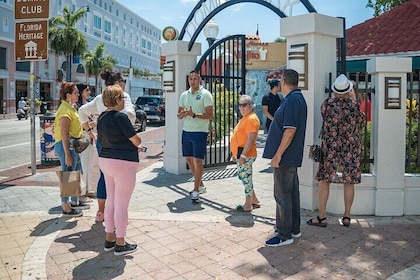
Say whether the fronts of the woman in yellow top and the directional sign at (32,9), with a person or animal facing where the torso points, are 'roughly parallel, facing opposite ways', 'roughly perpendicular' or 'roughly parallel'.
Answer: roughly perpendicular

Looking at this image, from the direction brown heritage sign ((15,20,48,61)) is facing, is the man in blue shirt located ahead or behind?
ahead

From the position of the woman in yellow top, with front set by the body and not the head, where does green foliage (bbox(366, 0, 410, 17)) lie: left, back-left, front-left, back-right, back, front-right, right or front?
front-left

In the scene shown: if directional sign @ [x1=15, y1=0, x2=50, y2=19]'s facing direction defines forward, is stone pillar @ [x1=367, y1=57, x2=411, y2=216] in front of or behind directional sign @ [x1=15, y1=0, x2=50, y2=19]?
in front

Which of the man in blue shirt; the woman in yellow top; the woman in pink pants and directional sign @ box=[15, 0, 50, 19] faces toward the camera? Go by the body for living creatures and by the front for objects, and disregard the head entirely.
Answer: the directional sign

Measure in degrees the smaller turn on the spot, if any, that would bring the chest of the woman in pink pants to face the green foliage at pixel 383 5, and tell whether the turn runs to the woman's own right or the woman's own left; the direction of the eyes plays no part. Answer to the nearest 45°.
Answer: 0° — they already face it

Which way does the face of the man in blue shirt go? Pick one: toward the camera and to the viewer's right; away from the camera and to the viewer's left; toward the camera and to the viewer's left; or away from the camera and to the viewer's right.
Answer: away from the camera and to the viewer's left

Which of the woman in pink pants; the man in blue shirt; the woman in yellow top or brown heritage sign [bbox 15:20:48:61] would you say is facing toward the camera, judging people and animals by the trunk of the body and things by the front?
the brown heritage sign

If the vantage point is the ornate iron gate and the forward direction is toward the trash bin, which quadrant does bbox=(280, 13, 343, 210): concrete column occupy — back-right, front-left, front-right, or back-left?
back-left

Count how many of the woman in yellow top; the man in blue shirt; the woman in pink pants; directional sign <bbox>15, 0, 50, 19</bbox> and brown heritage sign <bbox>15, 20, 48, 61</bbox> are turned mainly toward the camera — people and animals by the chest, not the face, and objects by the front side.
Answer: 2

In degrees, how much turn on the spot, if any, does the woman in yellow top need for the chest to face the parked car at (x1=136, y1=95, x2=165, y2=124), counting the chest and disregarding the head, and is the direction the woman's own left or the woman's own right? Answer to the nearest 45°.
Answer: approximately 90° to the woman's own left
